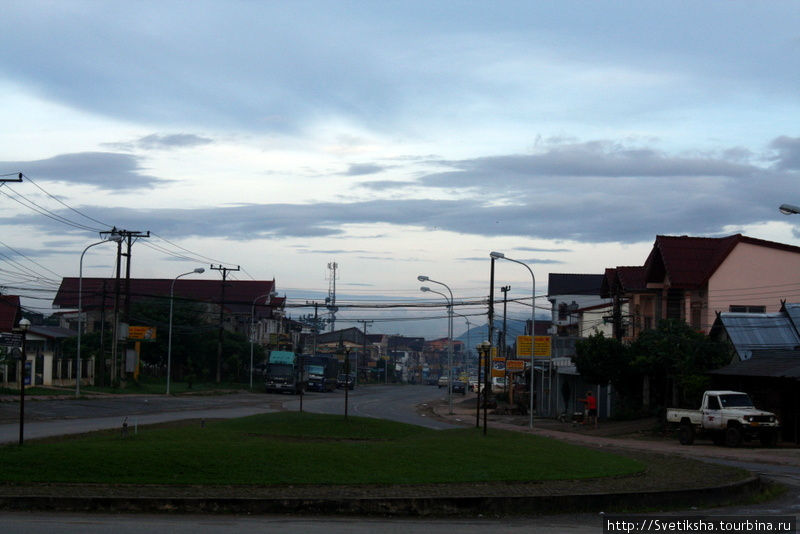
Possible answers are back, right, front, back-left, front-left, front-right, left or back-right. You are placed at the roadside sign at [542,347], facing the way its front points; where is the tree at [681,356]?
front-left

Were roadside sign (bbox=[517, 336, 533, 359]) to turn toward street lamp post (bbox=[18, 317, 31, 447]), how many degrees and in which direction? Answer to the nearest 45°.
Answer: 0° — it already faces it

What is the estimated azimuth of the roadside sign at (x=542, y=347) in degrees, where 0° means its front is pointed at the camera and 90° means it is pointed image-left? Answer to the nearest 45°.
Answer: approximately 0°

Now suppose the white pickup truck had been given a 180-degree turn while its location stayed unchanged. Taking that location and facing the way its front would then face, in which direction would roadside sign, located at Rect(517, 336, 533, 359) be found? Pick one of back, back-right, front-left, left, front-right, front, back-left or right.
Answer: front

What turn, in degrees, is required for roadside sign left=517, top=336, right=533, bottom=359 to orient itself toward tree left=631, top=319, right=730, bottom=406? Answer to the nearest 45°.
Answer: approximately 45° to its left

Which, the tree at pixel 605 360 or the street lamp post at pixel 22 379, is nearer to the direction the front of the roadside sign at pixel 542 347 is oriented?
the street lamp post

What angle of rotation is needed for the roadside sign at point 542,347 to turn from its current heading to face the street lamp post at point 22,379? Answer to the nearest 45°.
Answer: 0° — it already faces it

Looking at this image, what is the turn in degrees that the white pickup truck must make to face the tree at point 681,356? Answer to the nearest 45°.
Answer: approximately 135° to its left

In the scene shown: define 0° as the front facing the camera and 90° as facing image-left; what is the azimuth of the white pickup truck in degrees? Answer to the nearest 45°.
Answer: approximately 315°
